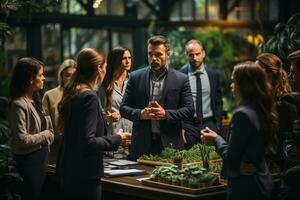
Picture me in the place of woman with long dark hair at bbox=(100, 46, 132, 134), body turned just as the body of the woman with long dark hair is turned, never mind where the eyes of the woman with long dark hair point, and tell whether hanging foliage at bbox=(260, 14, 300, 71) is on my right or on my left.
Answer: on my left

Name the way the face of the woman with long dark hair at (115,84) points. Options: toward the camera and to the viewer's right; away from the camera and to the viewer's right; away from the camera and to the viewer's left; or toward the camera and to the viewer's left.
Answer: toward the camera and to the viewer's right

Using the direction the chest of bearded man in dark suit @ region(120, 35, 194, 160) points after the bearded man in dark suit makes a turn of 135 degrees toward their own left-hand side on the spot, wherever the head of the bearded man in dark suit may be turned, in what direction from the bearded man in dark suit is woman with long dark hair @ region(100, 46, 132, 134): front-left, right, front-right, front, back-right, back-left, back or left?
left

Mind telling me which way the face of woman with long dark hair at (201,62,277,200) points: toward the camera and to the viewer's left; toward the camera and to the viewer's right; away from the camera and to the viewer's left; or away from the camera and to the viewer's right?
away from the camera and to the viewer's left

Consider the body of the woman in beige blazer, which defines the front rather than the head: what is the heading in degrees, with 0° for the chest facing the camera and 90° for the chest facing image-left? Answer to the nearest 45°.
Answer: approximately 270°

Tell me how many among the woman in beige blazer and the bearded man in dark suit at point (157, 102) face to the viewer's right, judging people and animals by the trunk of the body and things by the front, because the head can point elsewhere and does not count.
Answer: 1

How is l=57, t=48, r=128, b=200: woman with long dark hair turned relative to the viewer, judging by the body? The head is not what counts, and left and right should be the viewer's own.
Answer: facing away from the viewer and to the right of the viewer

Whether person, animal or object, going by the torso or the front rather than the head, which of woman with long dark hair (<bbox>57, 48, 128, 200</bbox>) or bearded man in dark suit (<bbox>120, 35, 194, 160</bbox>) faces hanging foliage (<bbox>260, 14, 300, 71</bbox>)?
the woman with long dark hair
